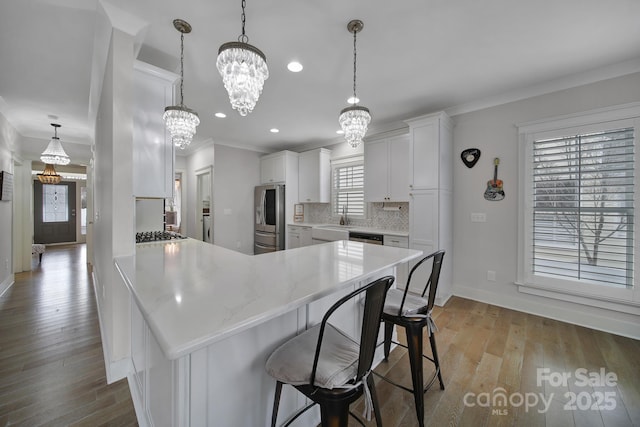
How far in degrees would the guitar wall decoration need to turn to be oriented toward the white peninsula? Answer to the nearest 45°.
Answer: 0° — it already faces it

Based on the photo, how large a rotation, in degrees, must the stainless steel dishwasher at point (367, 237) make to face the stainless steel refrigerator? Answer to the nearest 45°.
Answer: approximately 90° to its right

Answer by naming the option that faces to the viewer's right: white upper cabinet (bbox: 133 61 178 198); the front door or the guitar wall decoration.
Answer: the white upper cabinet

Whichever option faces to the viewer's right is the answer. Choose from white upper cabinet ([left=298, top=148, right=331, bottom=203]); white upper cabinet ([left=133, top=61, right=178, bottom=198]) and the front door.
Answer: white upper cabinet ([left=133, top=61, right=178, bottom=198])

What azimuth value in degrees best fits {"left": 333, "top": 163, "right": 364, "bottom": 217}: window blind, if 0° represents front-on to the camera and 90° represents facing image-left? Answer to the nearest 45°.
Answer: approximately 45°

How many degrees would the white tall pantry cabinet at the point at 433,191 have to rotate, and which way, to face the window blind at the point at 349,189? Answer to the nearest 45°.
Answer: approximately 90° to its right

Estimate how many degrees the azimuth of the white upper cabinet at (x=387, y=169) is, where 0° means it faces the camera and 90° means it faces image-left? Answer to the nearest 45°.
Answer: approximately 45°

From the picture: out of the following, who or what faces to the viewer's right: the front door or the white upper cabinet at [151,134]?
the white upper cabinet

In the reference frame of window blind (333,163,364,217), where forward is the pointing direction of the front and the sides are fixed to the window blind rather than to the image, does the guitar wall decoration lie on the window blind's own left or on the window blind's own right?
on the window blind's own left

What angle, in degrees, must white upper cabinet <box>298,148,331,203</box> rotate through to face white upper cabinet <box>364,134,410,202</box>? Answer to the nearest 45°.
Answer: approximately 90° to its left
